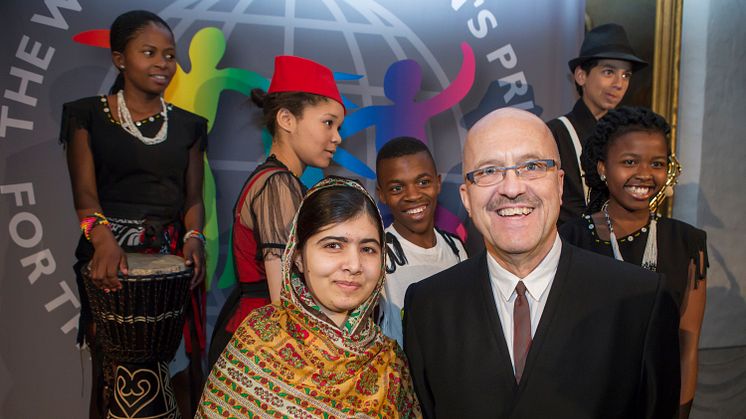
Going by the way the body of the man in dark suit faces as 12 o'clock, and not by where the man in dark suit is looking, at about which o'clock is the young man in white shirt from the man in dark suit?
The young man in white shirt is roughly at 5 o'clock from the man in dark suit.

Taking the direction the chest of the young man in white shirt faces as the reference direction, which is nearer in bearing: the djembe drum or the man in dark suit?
the man in dark suit

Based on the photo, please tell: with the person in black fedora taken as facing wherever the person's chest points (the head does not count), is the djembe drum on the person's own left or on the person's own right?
on the person's own right

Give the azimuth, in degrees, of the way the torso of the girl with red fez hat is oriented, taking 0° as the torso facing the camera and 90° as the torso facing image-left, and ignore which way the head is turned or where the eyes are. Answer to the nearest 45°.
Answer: approximately 270°

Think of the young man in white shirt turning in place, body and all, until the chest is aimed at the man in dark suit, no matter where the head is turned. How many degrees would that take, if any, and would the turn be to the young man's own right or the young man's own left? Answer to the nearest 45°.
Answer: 0° — they already face them

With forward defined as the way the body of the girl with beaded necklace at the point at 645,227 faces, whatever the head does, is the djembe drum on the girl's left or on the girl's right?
on the girl's right

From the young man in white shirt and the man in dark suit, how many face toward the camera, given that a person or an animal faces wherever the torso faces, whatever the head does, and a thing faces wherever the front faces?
2

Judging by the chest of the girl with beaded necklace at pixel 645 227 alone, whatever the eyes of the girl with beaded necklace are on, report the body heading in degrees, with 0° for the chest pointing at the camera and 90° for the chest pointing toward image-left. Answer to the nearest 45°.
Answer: approximately 0°

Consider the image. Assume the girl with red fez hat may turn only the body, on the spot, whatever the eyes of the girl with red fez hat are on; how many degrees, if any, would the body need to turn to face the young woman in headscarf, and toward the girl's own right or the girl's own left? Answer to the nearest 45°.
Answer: approximately 90° to the girl's own right
